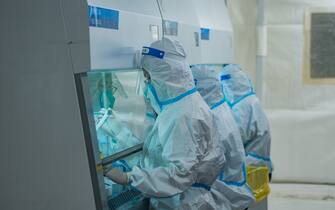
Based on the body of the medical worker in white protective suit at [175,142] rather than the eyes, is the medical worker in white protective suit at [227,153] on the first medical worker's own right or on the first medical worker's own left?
on the first medical worker's own right

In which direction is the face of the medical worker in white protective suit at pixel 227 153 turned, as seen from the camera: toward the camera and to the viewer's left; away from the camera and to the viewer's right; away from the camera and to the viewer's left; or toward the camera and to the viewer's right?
away from the camera and to the viewer's left

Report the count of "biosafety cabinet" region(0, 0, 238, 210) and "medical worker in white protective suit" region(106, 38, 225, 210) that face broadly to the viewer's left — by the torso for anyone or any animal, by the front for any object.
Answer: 1

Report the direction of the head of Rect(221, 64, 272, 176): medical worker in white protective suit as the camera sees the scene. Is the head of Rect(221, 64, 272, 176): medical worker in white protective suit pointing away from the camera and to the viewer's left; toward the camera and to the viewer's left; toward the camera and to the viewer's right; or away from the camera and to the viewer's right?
away from the camera and to the viewer's left

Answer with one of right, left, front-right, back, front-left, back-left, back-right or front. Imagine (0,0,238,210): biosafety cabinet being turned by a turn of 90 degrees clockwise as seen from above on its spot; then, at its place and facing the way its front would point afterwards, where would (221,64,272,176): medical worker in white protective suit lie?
back

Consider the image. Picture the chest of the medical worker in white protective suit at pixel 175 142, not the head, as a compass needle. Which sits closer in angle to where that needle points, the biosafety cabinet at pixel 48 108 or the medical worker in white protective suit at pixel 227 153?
the biosafety cabinet

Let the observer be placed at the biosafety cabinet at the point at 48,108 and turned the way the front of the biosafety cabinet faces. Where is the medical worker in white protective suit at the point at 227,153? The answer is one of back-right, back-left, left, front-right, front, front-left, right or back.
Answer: left

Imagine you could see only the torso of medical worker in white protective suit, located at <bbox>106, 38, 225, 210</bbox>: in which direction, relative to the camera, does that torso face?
to the viewer's left

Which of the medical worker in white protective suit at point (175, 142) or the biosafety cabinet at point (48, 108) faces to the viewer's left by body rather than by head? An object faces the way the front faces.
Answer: the medical worker in white protective suit

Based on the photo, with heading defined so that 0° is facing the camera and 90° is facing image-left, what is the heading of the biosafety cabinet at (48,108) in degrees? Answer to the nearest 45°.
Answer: approximately 315°

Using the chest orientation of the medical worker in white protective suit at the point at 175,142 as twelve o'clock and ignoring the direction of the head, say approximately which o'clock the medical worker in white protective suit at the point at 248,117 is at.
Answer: the medical worker in white protective suit at the point at 248,117 is roughly at 4 o'clock from the medical worker in white protective suit at the point at 175,142.
